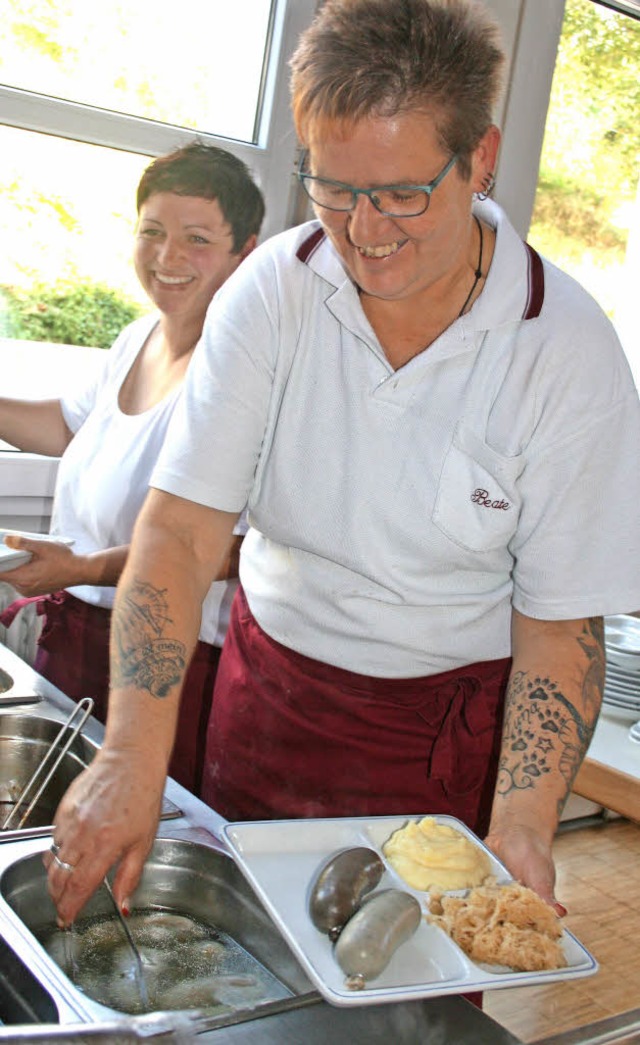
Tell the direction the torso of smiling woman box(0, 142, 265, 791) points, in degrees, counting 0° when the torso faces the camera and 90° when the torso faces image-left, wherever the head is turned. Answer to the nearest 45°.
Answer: approximately 45°

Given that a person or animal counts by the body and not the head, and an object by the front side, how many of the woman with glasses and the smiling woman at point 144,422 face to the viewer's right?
0

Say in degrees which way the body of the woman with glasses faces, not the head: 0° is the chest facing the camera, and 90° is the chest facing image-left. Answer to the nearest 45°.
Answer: approximately 45°

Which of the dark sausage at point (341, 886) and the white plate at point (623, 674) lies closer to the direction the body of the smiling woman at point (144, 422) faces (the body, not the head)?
the dark sausage
